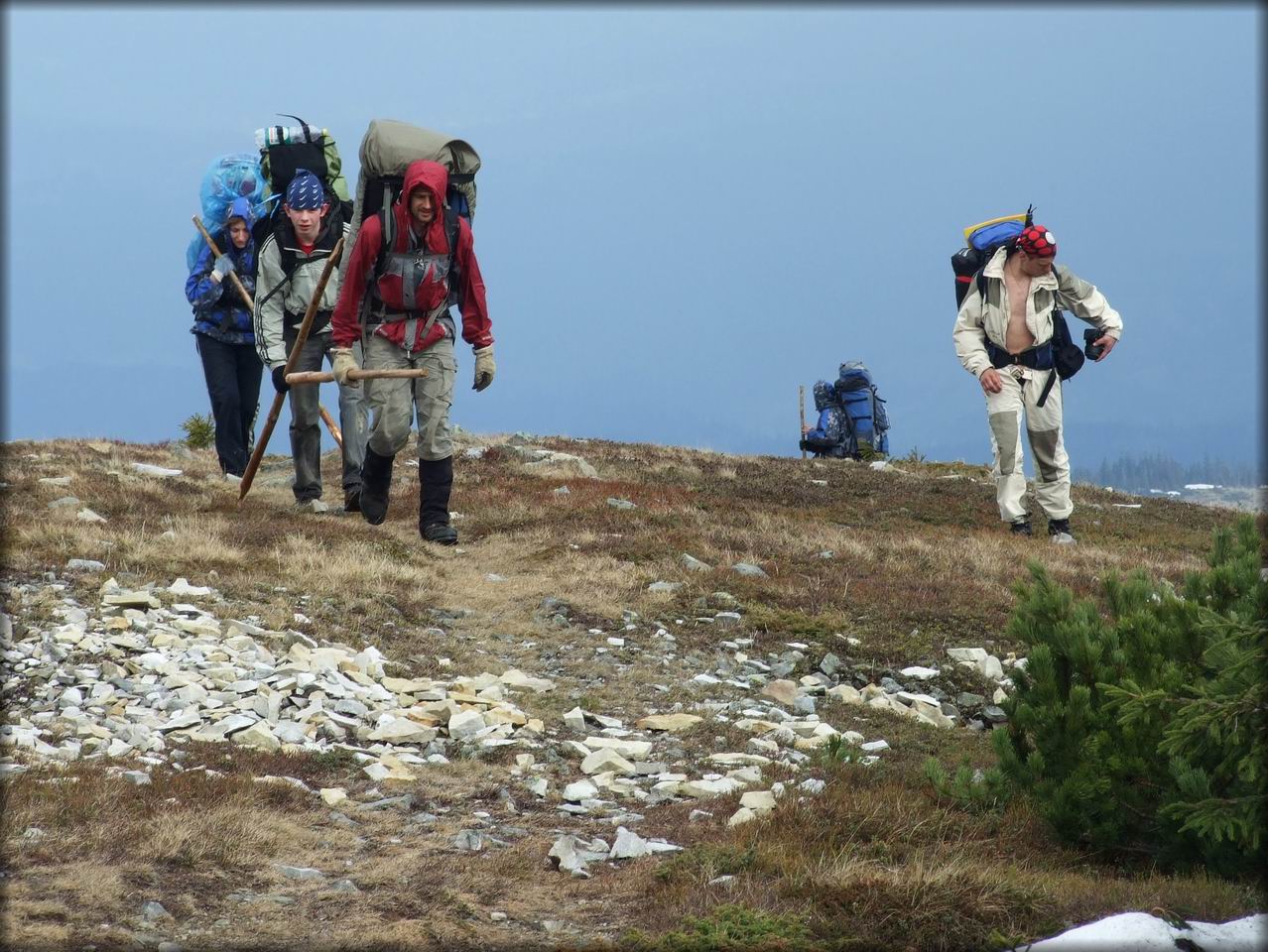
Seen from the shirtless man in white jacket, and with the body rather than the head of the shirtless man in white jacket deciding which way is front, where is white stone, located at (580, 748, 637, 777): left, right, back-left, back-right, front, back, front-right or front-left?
front

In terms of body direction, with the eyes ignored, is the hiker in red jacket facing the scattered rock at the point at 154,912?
yes

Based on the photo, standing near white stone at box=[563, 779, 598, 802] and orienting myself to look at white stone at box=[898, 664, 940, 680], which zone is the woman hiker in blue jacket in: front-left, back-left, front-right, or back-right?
front-left

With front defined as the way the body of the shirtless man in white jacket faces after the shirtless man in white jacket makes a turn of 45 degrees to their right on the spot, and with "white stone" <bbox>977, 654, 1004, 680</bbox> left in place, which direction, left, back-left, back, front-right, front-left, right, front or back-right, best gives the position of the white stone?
front-left

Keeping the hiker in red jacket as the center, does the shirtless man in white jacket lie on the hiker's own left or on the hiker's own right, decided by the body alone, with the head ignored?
on the hiker's own left

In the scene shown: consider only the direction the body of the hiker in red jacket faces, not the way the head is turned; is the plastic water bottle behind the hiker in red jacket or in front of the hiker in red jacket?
behind

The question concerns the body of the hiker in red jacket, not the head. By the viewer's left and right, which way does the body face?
facing the viewer

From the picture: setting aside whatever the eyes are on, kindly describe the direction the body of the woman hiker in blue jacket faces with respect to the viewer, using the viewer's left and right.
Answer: facing the viewer and to the right of the viewer

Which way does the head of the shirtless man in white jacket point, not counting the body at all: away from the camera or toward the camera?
toward the camera

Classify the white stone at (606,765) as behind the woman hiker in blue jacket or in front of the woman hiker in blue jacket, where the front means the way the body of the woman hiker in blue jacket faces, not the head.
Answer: in front

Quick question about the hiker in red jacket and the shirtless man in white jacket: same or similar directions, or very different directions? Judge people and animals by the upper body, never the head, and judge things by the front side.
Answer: same or similar directions

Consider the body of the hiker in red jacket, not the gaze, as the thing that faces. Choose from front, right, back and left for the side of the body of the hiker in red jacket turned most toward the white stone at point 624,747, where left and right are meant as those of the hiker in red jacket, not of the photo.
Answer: front

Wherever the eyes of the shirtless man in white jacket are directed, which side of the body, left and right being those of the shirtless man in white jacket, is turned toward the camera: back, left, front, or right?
front

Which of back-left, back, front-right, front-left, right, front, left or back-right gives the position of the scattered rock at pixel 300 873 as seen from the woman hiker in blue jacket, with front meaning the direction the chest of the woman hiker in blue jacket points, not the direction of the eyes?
front-right

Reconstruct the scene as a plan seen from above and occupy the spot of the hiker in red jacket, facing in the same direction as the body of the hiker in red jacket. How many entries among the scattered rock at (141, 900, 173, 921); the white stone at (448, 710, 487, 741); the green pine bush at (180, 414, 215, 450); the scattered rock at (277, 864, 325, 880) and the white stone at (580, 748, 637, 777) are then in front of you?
4

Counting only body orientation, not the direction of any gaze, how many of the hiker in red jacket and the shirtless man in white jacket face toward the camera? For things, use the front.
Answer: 2
